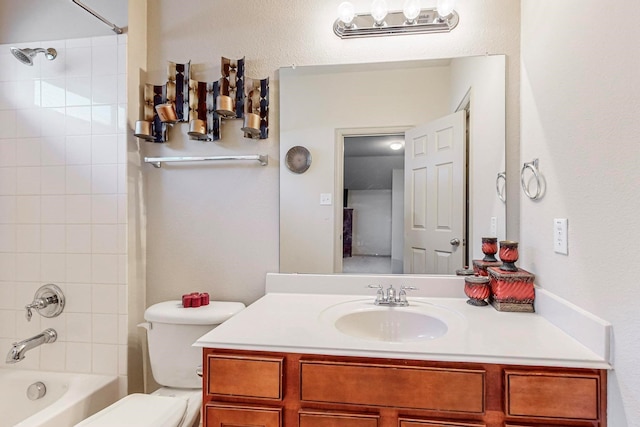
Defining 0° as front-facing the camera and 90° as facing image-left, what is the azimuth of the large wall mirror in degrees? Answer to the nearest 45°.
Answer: approximately 0°

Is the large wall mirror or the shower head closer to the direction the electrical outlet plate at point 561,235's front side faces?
the shower head

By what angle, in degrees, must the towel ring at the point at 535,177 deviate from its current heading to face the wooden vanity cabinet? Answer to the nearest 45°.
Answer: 0° — it already faces it

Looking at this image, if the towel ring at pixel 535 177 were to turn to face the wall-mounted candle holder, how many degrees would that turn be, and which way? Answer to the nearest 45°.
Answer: approximately 45° to its right
